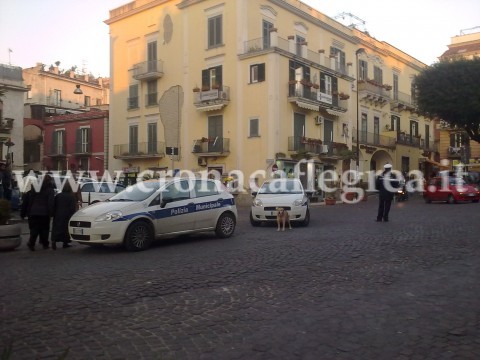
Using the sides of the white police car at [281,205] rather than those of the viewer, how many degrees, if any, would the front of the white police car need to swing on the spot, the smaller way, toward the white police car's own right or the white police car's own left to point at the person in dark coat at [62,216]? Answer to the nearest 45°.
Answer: approximately 45° to the white police car's own right

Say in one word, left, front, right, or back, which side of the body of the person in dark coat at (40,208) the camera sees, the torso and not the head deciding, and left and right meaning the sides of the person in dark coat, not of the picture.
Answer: back

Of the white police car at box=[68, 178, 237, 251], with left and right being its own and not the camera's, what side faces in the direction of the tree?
back

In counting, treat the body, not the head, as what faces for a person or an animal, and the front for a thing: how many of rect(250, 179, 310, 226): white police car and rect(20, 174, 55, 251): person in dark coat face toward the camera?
1

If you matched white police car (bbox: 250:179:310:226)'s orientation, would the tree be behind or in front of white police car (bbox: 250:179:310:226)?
behind

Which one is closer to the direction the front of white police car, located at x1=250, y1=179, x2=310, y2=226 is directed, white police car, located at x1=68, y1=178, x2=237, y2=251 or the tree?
the white police car

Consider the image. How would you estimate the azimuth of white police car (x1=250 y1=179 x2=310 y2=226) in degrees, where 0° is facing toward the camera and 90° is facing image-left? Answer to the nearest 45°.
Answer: approximately 0°
